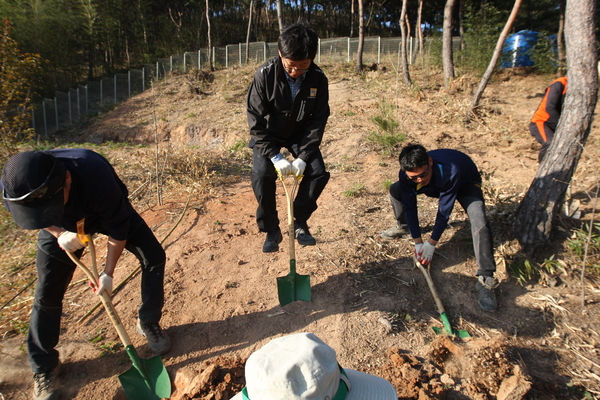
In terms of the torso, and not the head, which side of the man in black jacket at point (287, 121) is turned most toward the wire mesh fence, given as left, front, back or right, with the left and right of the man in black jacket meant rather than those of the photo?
back

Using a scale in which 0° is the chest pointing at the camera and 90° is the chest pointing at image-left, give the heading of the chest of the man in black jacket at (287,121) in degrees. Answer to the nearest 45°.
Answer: approximately 0°

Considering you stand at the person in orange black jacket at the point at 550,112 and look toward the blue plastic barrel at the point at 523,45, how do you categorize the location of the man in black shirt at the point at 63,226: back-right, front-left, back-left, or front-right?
back-left

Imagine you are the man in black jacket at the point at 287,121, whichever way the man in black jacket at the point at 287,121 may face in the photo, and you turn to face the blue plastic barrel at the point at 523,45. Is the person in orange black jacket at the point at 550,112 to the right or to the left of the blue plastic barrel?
right

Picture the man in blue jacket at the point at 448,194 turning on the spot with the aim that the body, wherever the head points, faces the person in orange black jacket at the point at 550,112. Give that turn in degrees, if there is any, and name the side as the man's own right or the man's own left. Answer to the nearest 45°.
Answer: approximately 180°

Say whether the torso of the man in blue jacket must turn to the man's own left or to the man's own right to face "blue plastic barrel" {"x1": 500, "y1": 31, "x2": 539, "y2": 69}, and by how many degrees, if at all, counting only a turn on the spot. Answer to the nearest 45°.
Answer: approximately 135° to the man's own right

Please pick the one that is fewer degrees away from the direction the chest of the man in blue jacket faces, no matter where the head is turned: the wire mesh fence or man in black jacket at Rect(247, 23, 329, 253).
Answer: the man in black jacket

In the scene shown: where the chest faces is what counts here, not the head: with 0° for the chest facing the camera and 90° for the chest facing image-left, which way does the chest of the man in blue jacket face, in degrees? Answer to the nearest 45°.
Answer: approximately 45°

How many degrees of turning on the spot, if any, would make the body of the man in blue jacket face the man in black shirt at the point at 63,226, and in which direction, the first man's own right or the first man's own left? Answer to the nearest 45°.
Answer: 0° — they already face them
